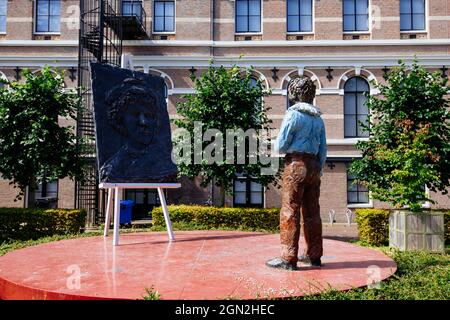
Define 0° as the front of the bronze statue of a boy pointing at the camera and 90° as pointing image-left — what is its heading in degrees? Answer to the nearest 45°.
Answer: approximately 135°

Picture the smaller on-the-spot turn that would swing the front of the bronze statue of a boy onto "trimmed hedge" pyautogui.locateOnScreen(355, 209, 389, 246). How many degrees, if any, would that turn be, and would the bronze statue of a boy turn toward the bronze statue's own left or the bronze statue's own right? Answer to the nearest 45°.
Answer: approximately 45° to the bronze statue's own right

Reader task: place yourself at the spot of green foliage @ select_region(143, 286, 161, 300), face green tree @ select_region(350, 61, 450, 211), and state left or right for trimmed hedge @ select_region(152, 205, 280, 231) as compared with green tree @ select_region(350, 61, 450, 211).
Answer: left

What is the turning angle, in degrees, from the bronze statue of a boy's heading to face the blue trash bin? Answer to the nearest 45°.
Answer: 0° — it already faces it

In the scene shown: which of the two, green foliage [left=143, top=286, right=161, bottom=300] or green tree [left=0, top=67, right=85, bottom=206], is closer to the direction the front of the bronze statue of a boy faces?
the green tree

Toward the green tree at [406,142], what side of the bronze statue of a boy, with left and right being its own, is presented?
right

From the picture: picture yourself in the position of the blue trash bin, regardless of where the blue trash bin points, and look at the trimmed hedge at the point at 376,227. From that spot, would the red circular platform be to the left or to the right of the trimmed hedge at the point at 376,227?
right

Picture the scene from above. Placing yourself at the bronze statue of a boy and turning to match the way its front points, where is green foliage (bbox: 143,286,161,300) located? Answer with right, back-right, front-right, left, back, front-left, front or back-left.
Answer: left
